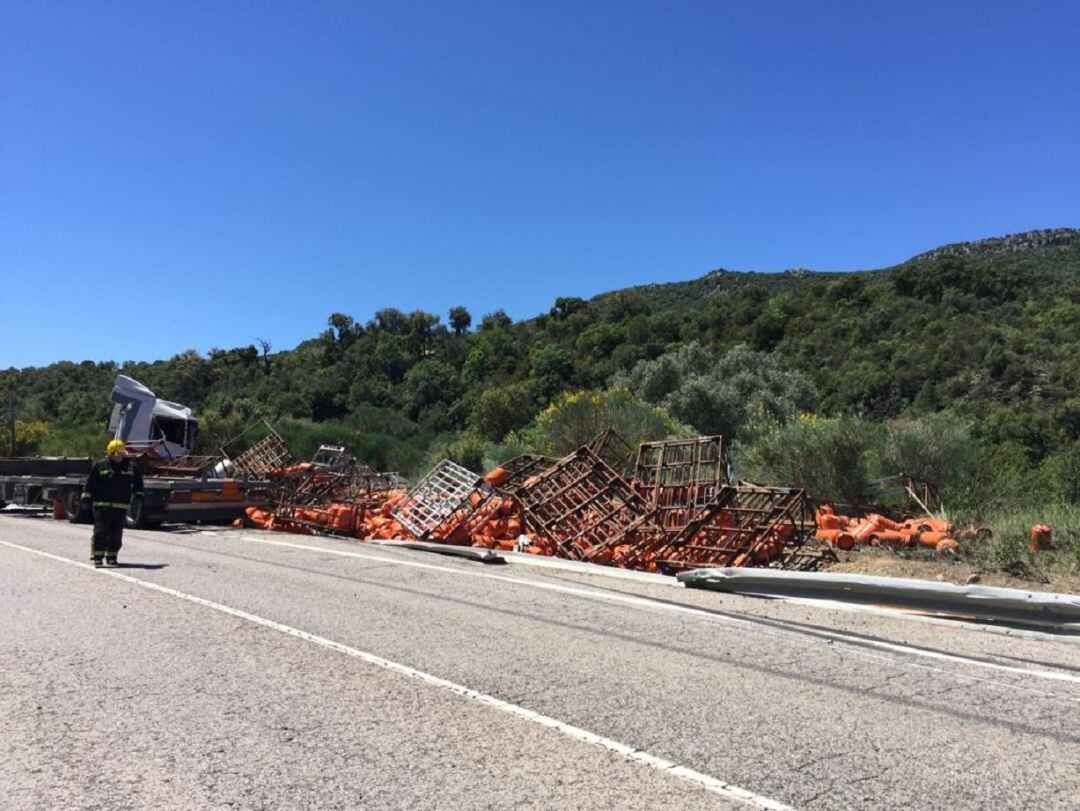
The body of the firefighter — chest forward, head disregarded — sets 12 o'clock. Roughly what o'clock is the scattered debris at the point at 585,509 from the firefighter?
The scattered debris is roughly at 9 o'clock from the firefighter.

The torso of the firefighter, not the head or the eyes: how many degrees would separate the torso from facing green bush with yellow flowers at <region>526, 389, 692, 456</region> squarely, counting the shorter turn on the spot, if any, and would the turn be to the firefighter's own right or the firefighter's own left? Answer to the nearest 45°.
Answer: approximately 135° to the firefighter's own left

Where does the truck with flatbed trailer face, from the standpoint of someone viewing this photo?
facing away from the viewer and to the left of the viewer

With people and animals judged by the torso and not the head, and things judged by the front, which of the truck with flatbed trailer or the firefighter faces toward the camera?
the firefighter

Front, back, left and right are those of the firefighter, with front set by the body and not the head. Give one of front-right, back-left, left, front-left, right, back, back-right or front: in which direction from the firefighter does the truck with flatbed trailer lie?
back

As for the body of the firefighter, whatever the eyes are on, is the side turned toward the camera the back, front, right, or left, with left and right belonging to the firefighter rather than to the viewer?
front

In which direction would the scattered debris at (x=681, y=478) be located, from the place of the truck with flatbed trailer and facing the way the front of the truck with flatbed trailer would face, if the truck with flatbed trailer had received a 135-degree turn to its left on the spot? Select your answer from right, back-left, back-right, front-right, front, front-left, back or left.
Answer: front-left

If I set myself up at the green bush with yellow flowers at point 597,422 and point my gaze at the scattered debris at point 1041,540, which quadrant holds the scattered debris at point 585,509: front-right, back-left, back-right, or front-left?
front-right

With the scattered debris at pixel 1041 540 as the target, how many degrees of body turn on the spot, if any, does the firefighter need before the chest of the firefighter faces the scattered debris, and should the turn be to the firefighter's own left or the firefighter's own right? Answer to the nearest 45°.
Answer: approximately 45° to the firefighter's own left

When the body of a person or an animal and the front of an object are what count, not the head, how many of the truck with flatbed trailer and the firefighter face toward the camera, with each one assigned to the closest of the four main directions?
1

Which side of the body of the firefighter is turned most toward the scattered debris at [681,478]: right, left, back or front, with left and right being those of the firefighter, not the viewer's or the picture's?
left

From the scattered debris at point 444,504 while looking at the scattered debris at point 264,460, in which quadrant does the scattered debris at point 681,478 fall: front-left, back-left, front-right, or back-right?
back-right
